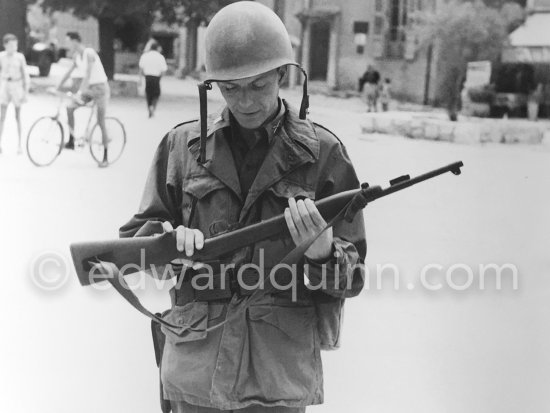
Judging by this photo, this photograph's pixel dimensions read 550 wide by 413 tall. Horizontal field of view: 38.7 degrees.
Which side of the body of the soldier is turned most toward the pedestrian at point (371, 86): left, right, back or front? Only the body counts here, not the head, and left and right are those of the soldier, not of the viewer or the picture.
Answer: back

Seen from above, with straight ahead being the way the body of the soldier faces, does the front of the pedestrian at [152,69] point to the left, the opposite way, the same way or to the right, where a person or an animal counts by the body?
the opposite way

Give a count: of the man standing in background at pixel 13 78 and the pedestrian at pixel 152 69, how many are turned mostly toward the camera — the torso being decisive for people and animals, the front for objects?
1

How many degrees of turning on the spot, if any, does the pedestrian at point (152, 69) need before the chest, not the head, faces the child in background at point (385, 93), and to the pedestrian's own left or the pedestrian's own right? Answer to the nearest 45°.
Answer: approximately 90° to the pedestrian's own right

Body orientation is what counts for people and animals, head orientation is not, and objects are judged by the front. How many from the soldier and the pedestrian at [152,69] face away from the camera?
1

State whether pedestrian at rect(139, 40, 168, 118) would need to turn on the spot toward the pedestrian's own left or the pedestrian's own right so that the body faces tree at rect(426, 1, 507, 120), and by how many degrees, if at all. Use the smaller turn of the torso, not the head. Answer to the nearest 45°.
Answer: approximately 90° to the pedestrian's own right

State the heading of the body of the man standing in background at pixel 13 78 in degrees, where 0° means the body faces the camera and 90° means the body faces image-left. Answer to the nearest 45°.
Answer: approximately 0°

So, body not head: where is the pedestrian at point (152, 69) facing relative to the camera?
away from the camera

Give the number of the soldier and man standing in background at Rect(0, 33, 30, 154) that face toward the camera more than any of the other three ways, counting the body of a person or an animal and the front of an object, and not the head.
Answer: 2

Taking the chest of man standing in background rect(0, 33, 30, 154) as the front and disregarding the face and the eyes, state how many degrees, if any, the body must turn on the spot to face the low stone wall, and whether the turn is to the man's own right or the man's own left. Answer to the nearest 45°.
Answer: approximately 90° to the man's own left
